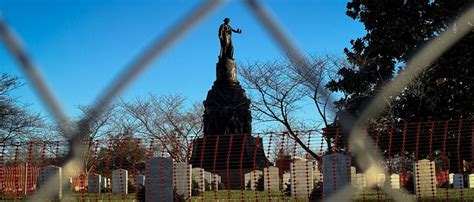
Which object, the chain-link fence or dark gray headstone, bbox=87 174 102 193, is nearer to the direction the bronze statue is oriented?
the chain-link fence

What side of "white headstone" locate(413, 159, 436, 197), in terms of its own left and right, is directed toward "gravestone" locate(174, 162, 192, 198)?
right

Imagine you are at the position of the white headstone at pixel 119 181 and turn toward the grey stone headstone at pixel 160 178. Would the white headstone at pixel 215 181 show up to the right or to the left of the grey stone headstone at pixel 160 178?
left

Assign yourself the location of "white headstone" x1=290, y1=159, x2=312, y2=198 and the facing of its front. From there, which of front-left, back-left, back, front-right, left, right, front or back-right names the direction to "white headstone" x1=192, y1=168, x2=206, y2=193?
back-right

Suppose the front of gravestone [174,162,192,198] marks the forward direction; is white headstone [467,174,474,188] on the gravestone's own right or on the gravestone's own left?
on the gravestone's own left

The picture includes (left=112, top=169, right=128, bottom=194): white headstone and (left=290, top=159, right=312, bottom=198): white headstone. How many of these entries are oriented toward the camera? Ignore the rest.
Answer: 2

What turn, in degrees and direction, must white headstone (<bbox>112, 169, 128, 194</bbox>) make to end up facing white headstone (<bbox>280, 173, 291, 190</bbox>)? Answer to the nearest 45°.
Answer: approximately 90° to its left
